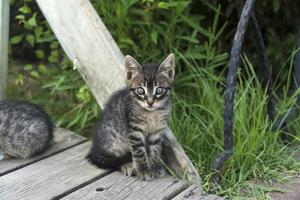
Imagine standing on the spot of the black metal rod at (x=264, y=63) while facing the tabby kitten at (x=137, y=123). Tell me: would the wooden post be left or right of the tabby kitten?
right

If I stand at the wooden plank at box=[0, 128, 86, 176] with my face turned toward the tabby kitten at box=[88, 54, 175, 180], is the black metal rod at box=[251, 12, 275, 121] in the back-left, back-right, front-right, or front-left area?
front-left

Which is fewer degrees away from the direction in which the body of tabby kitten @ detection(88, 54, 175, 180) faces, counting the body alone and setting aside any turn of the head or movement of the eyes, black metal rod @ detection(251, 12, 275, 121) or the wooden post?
the black metal rod

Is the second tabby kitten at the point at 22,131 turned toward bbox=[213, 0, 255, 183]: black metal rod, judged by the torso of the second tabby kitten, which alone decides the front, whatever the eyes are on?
no

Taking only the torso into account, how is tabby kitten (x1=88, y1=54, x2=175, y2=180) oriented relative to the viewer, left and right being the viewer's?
facing the viewer and to the right of the viewer

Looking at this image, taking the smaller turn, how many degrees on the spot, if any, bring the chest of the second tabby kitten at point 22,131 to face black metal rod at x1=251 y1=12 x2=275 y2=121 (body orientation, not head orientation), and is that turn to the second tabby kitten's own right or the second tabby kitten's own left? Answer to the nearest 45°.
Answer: approximately 180°

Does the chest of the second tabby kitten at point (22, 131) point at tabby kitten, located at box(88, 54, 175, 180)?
no

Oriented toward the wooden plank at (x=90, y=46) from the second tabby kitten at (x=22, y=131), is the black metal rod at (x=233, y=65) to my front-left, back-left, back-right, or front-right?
front-right

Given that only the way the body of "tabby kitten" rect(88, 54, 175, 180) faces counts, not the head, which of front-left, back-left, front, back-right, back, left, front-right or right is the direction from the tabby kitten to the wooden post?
back
